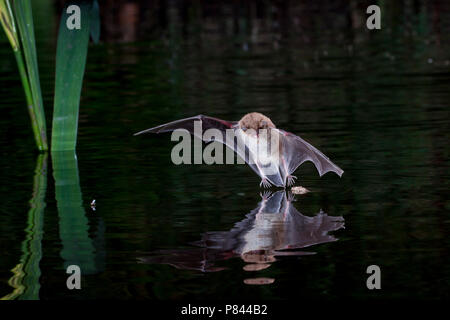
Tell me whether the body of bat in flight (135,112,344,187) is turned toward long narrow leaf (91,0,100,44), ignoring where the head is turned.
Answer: no

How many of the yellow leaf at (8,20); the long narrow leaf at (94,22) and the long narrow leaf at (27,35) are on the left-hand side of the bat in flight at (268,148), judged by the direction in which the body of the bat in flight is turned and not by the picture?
0

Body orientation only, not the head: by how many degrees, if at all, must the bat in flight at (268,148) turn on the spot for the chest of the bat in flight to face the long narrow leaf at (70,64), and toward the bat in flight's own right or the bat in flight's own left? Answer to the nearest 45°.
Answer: approximately 135° to the bat in flight's own right

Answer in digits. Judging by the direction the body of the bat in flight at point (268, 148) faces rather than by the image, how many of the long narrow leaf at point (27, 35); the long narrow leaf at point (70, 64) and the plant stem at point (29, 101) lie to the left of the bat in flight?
0

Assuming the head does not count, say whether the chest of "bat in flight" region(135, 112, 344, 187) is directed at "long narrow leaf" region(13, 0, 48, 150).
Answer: no

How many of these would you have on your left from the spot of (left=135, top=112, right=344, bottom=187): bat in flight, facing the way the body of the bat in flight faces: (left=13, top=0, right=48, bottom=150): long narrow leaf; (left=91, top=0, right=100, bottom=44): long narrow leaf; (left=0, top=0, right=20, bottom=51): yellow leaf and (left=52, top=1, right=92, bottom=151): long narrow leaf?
0

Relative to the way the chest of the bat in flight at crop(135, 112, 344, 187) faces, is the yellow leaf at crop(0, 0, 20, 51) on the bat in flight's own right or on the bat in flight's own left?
on the bat in flight's own right

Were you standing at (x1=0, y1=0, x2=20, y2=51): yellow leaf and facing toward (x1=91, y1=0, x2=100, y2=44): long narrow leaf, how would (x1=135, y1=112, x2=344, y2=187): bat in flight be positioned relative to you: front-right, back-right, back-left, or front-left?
front-right

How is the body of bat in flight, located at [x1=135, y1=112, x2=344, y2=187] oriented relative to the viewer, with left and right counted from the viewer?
facing the viewer

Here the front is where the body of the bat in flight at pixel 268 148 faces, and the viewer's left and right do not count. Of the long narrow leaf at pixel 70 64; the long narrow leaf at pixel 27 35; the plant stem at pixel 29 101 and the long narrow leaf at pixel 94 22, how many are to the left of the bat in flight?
0

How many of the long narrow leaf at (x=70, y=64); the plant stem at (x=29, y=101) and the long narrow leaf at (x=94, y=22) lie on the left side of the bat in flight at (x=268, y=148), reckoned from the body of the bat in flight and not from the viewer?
0

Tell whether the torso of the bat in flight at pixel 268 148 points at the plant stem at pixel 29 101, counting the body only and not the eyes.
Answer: no
